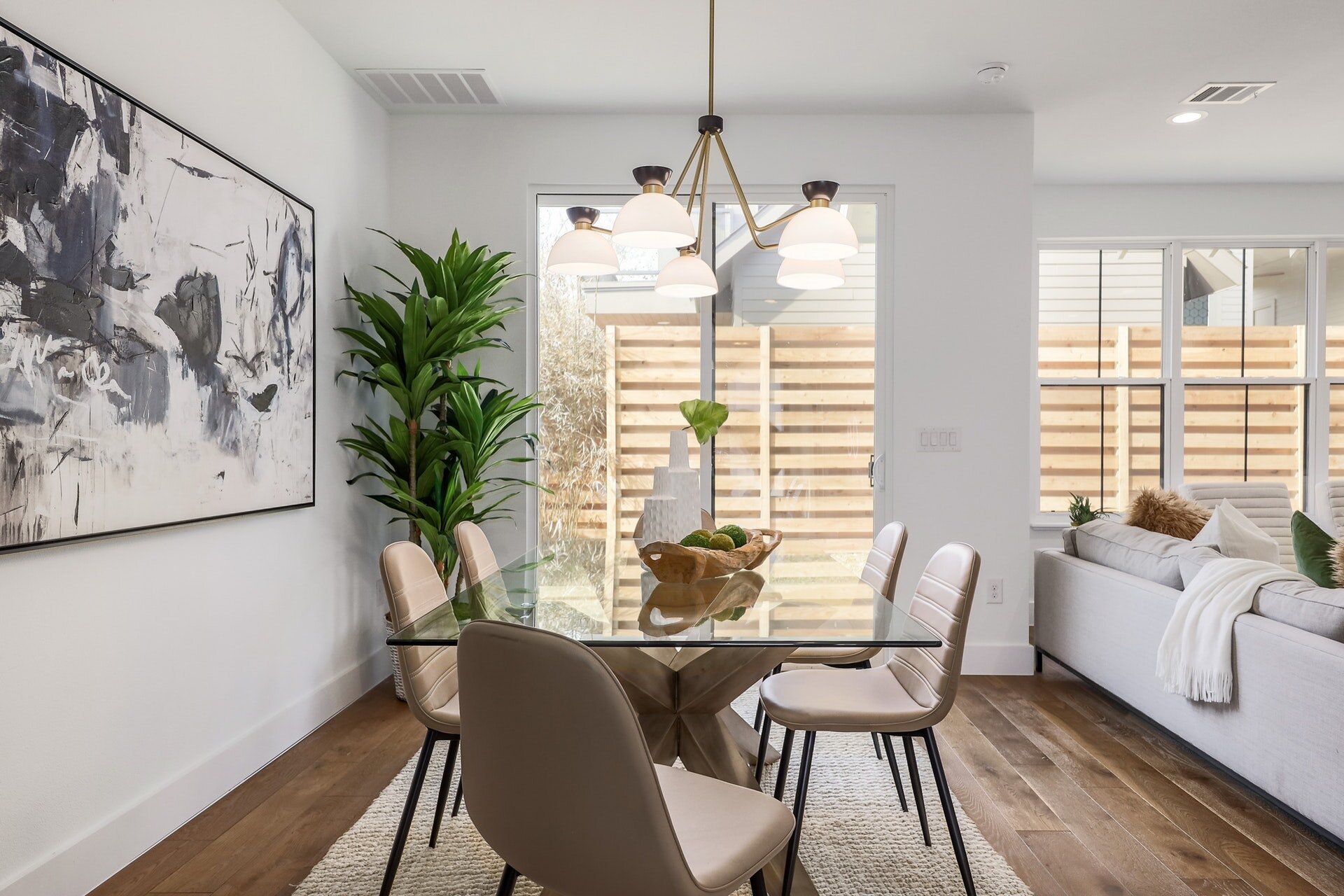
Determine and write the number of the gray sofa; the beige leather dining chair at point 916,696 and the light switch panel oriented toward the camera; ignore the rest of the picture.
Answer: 1

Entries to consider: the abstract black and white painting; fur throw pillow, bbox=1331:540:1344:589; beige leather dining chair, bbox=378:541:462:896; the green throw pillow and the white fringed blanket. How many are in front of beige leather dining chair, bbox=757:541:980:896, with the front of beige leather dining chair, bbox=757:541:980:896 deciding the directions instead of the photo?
2

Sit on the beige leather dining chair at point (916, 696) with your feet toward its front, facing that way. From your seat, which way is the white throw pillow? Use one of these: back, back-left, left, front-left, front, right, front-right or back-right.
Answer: back-right

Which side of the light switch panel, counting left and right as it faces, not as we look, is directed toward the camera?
front

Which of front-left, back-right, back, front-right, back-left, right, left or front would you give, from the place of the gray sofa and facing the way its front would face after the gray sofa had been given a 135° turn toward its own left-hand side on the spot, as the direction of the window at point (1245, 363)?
right

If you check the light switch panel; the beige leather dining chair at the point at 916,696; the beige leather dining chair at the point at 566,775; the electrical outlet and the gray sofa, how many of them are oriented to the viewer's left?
1

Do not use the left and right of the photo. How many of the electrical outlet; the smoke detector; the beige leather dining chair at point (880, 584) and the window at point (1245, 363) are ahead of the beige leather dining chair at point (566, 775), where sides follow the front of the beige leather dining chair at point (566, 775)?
4

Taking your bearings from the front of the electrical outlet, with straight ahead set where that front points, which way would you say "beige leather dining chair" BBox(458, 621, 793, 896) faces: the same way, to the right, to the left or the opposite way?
the opposite way

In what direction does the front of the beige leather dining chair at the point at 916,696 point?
to the viewer's left

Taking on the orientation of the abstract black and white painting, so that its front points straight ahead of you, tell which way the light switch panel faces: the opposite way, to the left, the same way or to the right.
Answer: to the right

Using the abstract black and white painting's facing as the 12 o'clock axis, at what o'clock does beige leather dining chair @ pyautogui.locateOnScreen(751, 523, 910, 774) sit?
The beige leather dining chair is roughly at 11 o'clock from the abstract black and white painting.

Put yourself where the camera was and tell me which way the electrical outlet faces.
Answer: facing the viewer

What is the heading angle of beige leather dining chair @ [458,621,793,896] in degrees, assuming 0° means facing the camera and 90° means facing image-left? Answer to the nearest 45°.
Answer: approximately 225°

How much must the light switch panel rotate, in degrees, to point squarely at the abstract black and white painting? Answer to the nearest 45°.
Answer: approximately 45° to its right

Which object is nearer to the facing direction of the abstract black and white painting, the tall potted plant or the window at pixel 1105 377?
the window

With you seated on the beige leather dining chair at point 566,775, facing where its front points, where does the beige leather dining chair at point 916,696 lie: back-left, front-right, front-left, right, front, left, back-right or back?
front

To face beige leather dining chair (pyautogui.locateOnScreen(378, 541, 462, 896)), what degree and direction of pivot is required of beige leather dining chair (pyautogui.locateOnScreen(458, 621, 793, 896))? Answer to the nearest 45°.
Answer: approximately 90° to its left

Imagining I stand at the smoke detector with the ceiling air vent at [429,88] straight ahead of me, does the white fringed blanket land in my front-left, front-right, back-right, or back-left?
back-left
